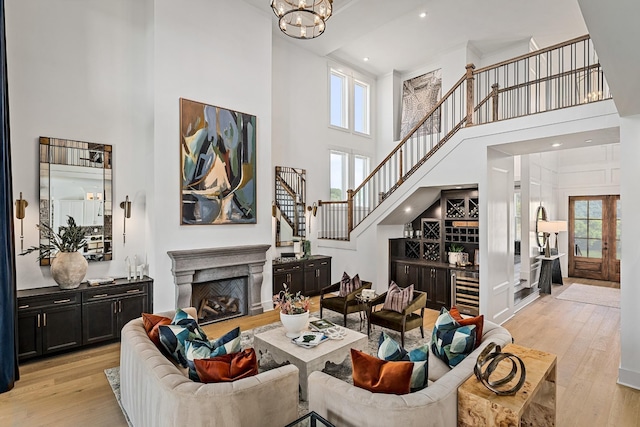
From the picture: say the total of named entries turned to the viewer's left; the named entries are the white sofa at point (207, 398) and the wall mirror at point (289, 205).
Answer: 0

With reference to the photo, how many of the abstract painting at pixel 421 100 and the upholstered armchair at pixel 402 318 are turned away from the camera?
0

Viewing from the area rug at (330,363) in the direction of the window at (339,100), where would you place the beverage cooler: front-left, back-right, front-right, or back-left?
front-right

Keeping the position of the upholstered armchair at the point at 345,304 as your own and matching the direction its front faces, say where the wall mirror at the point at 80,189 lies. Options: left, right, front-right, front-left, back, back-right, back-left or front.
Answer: front-right

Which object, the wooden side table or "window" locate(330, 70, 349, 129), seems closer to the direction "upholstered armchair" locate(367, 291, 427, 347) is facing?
the wooden side table

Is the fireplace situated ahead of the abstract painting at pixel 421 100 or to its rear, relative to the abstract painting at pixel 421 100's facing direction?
ahead

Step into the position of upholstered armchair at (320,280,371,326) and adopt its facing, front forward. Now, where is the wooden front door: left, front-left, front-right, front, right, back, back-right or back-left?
back

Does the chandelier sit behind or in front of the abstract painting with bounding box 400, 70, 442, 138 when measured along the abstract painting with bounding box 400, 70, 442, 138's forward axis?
in front

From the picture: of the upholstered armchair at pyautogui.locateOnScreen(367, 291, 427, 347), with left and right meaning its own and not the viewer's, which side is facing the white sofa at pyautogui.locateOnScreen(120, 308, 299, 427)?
front

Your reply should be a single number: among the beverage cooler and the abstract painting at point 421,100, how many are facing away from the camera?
0

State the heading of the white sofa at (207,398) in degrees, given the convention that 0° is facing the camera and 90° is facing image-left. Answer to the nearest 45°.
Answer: approximately 225°

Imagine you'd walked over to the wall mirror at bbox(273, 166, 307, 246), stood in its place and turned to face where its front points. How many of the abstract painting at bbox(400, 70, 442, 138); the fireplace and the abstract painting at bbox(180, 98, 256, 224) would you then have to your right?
2

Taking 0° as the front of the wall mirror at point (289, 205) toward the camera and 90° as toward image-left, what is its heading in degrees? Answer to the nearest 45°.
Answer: approximately 315°

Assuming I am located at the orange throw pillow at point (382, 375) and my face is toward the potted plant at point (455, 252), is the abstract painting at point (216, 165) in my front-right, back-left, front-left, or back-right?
front-left

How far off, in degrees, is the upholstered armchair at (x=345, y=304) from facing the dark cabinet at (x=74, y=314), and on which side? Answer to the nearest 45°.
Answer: approximately 45° to its right

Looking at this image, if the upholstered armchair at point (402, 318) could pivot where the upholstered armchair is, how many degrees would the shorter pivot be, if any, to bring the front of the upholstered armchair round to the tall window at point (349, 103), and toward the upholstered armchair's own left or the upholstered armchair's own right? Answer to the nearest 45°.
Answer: approximately 135° to the upholstered armchair's own right
